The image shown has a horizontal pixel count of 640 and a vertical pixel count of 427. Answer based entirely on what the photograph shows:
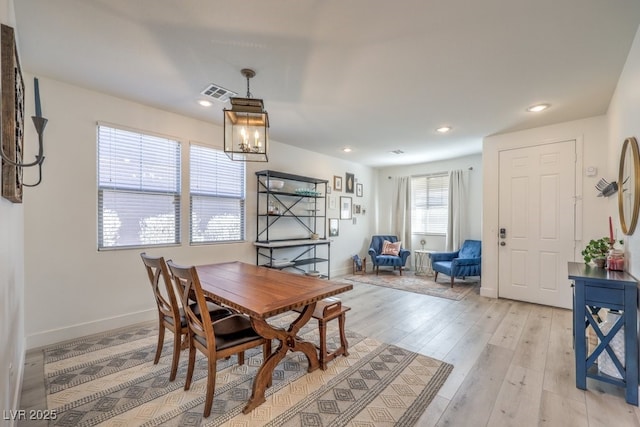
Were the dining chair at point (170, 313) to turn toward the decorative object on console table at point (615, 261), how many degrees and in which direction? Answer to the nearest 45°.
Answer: approximately 45° to its right

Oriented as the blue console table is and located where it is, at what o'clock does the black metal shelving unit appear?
The black metal shelving unit is roughly at 12 o'clock from the blue console table.

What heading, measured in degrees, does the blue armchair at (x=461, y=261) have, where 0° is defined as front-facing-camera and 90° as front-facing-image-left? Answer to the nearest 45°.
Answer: approximately 45°

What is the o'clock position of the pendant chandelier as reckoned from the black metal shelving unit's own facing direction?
The pendant chandelier is roughly at 2 o'clock from the black metal shelving unit.

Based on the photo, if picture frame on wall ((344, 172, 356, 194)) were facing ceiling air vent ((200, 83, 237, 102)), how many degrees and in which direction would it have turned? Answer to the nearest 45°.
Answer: approximately 45° to its right

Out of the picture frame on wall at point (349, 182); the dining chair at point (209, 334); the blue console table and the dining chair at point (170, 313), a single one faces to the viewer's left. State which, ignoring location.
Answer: the blue console table

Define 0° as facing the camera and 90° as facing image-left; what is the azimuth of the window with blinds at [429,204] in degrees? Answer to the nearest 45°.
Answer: approximately 45°

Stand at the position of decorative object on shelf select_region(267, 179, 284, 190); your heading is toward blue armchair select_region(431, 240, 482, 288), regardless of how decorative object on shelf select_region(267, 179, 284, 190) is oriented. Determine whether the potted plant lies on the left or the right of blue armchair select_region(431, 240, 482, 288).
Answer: right

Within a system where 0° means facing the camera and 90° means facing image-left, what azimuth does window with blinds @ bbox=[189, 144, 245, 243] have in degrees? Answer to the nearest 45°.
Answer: approximately 315°

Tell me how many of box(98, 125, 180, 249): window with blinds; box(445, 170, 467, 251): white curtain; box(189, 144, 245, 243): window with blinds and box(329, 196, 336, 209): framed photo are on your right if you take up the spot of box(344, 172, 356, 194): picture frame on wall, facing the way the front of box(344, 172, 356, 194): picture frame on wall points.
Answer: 3

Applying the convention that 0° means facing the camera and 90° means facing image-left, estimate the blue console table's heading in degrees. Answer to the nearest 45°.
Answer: approximately 90°

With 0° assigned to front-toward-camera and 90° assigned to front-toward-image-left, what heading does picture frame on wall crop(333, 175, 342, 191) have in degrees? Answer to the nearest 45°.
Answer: approximately 315°

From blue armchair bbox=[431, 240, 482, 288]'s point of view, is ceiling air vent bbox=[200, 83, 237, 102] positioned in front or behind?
in front

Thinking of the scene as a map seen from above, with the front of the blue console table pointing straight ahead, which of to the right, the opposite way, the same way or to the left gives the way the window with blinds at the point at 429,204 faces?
to the left

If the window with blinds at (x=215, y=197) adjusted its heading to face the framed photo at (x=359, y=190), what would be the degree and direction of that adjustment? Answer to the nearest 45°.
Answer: approximately 90° to its left
